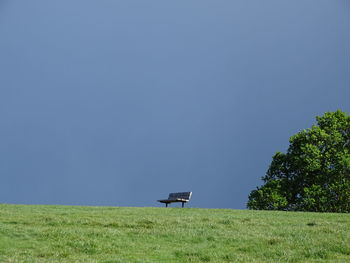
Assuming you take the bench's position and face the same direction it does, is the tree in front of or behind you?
behind
